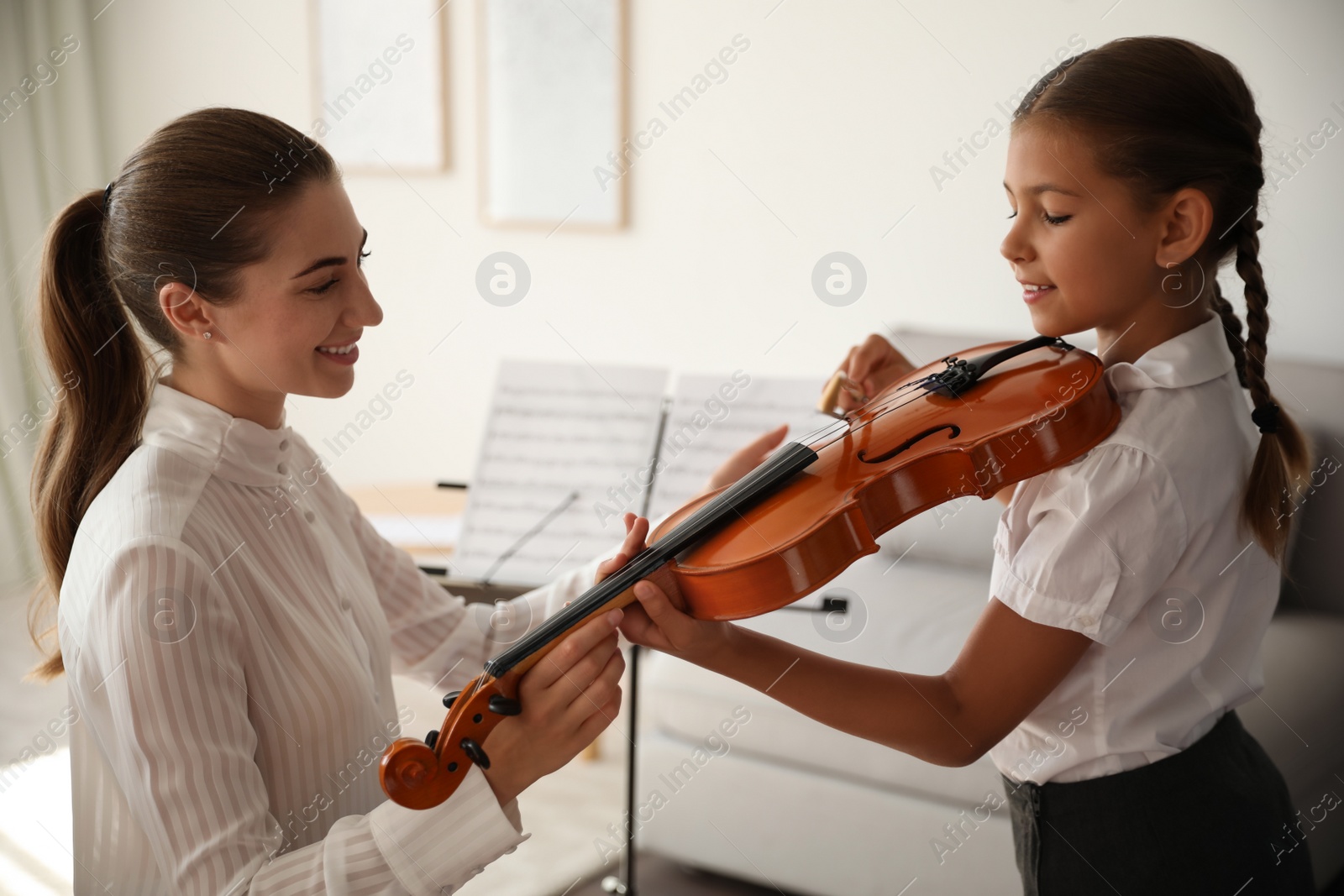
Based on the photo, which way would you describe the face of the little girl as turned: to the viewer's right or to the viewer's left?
to the viewer's left

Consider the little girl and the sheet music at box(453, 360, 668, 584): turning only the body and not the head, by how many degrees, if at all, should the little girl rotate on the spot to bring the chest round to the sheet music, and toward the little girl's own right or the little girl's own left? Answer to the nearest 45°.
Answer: approximately 45° to the little girl's own right

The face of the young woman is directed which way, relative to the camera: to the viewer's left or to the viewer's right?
to the viewer's right

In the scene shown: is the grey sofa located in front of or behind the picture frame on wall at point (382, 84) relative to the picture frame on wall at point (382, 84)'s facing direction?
in front

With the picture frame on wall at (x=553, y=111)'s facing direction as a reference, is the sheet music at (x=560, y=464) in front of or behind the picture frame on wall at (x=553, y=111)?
in front

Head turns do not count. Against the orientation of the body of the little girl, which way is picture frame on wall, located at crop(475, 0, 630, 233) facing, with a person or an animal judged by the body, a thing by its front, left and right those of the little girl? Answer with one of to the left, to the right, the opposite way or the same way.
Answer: to the left

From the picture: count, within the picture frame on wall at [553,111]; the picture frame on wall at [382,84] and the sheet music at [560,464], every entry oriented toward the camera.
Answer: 3

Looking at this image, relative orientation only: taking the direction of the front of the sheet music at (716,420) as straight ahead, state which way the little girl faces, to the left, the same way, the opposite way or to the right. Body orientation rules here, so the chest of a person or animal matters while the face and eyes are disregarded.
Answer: to the right

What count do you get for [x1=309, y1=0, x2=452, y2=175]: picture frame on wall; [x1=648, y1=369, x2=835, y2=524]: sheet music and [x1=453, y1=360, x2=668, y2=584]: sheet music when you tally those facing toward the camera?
3

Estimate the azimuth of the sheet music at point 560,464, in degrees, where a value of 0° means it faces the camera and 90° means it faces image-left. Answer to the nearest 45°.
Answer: approximately 0°

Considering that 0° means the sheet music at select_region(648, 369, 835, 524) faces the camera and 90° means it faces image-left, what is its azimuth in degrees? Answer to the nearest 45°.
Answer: approximately 0°

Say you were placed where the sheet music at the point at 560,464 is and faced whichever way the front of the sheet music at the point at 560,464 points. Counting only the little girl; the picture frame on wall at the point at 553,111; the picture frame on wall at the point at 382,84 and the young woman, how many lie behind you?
2
